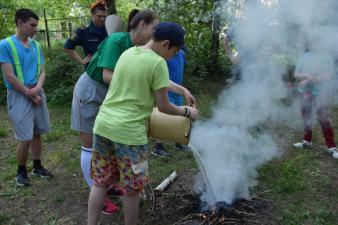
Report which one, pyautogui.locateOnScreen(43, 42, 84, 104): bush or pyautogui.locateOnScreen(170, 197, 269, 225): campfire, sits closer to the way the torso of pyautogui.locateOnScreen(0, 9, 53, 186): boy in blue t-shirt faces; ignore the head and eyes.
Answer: the campfire

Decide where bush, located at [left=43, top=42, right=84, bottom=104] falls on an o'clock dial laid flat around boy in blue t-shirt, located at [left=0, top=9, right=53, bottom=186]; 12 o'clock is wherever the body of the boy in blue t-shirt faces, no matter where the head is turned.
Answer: The bush is roughly at 8 o'clock from the boy in blue t-shirt.

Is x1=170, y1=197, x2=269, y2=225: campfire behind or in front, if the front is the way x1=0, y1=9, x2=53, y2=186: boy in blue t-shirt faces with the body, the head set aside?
in front

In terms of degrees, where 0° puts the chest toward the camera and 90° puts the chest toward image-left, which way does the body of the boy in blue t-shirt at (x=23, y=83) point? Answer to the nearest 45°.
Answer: approximately 315°

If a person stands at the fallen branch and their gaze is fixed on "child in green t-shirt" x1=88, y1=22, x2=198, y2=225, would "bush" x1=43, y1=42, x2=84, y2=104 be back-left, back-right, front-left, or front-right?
back-right

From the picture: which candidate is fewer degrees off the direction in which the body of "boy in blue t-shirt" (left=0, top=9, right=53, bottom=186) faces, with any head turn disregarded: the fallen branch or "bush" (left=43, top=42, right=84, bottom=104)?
the fallen branch

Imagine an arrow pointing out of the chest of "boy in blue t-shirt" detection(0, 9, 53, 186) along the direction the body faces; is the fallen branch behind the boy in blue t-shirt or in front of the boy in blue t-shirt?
in front

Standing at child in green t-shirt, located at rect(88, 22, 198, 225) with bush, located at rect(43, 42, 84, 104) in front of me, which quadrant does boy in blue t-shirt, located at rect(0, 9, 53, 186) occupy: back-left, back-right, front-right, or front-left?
front-left
